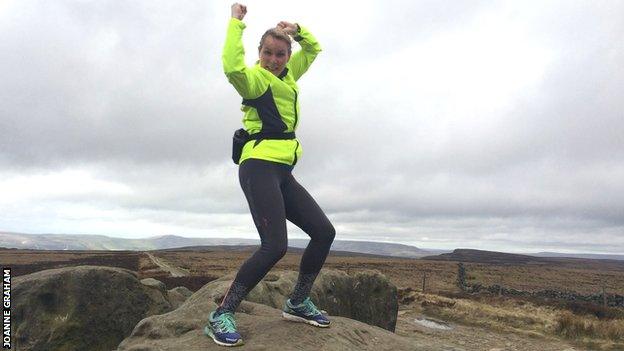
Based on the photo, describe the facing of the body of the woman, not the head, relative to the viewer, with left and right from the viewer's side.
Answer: facing the viewer and to the right of the viewer

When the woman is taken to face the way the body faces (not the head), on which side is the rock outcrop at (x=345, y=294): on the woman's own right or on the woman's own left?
on the woman's own left

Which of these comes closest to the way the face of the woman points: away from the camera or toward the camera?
toward the camera
